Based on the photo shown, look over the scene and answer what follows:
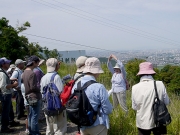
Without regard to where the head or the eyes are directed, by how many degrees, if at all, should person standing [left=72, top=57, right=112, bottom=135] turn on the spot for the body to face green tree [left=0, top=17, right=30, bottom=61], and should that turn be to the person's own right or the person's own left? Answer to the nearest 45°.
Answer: approximately 45° to the person's own left

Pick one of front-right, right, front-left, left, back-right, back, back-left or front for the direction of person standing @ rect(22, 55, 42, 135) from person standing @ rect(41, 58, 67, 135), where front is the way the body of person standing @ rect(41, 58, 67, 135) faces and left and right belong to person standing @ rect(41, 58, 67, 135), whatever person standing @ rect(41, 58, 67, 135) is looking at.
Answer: left

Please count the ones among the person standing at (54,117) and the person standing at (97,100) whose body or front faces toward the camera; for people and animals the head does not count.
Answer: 0

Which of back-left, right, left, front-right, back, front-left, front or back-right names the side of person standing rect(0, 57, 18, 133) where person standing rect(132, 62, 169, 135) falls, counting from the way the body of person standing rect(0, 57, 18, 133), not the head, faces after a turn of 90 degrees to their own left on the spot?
back-right

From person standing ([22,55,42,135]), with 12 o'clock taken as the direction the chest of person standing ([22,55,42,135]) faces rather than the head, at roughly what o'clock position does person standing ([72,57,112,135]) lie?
person standing ([72,57,112,135]) is roughly at 4 o'clock from person standing ([22,55,42,135]).

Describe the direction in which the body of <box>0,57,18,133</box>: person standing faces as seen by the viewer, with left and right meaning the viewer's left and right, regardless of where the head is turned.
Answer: facing to the right of the viewer

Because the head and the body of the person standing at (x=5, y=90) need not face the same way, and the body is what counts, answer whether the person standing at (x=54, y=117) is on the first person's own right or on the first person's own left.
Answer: on the first person's own right

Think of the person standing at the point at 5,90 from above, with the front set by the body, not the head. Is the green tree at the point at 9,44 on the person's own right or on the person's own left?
on the person's own left

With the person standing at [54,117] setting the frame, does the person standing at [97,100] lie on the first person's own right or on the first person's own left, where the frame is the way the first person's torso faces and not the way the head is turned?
on the first person's own right

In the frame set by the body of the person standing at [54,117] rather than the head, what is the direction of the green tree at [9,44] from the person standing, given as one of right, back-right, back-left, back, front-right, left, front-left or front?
front-left

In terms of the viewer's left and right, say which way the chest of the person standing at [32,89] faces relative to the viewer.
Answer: facing away from the viewer and to the right of the viewer

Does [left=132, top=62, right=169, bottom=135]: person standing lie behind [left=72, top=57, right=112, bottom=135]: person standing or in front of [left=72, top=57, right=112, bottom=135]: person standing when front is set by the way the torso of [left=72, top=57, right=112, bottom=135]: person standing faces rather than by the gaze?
in front

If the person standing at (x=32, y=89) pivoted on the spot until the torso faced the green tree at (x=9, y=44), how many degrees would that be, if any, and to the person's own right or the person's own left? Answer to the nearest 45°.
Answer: approximately 45° to the person's own left

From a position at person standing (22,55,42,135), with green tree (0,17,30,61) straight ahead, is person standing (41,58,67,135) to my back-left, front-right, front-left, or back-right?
back-right

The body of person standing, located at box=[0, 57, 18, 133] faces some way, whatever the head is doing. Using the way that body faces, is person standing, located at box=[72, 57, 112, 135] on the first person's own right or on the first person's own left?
on the first person's own right

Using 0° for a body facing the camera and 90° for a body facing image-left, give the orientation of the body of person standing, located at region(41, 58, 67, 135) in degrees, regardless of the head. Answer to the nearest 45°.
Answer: approximately 225°

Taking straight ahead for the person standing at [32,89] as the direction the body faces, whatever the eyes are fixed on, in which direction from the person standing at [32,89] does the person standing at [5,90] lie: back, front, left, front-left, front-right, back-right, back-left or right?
left
